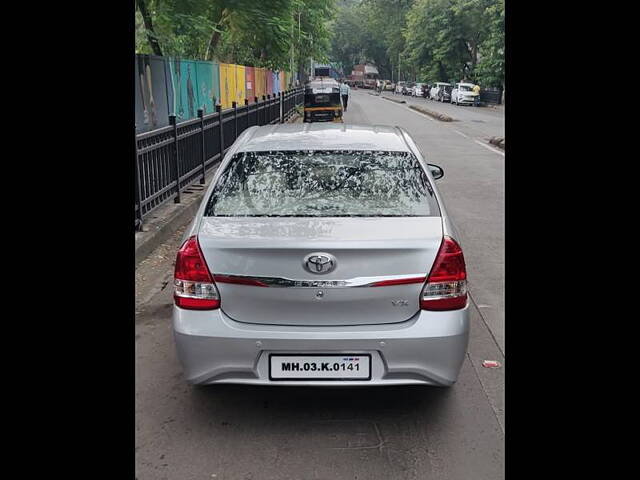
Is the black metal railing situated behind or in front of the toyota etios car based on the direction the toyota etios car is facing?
in front

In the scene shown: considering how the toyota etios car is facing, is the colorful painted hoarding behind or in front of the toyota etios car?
in front

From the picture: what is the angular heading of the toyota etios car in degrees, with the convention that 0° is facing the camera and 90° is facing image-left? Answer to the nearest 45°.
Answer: approximately 180°

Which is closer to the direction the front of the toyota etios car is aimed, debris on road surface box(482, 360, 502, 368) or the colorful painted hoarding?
the colorful painted hoarding

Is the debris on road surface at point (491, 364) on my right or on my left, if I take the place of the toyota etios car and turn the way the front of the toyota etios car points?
on my right
